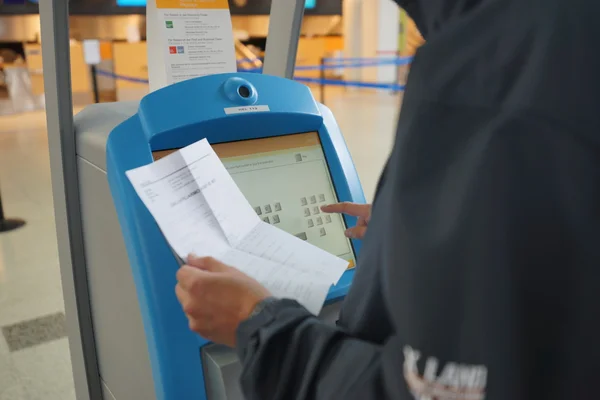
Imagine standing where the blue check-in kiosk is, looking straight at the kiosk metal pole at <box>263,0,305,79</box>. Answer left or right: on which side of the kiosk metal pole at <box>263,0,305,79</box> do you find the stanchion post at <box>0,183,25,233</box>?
left

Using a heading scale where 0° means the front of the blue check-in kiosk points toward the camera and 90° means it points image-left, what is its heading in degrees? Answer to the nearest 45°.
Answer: approximately 315°

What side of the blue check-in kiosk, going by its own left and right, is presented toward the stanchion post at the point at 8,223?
back

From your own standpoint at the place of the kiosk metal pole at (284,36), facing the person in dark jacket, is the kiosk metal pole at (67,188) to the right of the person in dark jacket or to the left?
right

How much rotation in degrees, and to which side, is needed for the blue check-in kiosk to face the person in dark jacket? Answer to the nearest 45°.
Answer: approximately 45° to its right

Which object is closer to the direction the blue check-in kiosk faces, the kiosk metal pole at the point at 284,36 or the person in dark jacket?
the person in dark jacket

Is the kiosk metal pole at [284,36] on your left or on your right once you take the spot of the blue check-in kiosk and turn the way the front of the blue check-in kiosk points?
on your left
